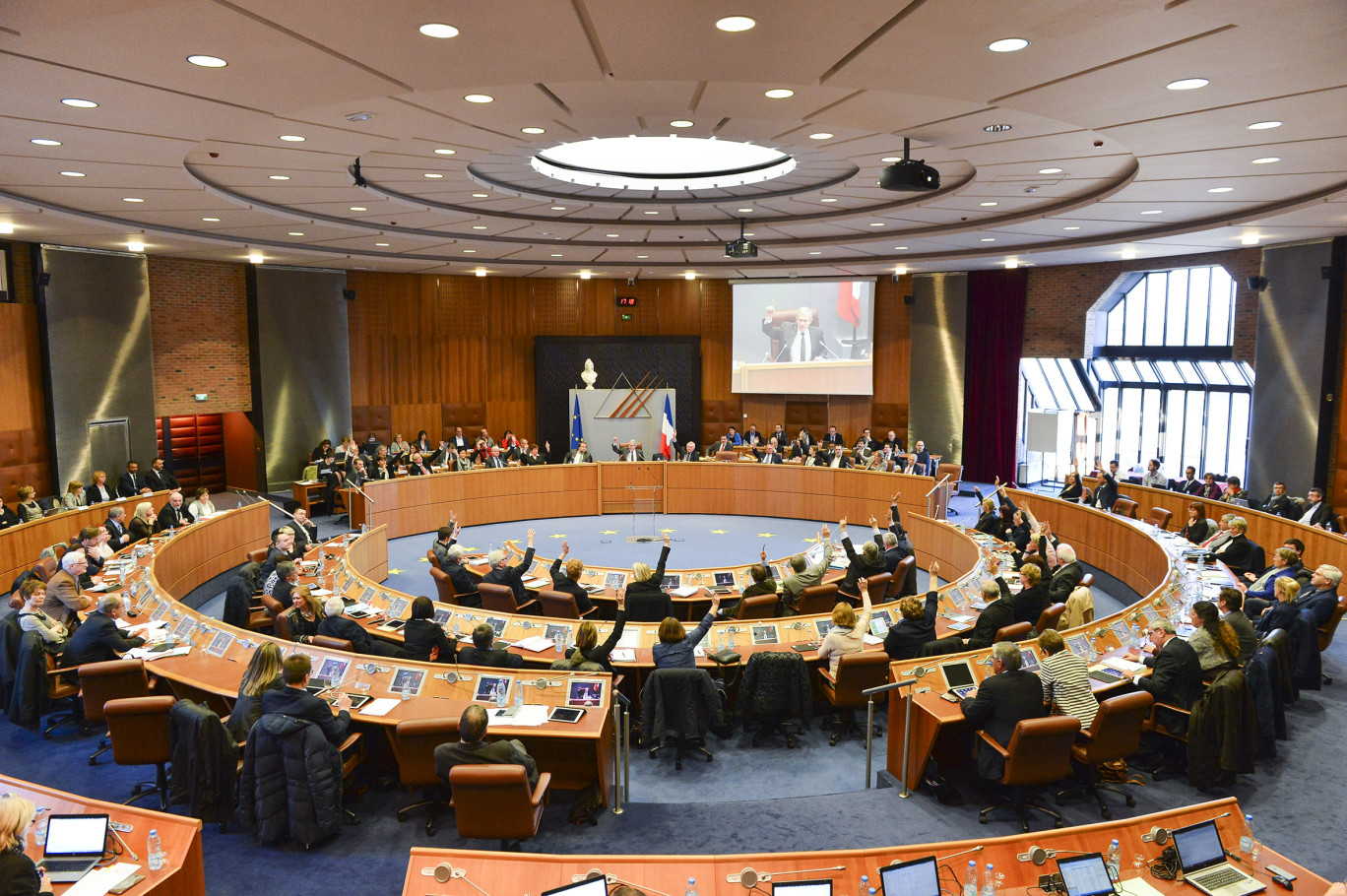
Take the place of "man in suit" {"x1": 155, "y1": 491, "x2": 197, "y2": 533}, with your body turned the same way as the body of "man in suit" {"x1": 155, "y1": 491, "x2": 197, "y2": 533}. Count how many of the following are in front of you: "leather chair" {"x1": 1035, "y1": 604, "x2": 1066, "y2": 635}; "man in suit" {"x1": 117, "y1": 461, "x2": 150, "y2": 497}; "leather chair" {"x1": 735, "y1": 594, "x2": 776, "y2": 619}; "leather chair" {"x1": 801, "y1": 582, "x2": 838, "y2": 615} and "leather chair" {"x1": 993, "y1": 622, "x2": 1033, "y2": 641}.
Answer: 4

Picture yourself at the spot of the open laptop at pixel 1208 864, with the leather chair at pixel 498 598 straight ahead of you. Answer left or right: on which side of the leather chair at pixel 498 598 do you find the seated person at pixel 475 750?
left

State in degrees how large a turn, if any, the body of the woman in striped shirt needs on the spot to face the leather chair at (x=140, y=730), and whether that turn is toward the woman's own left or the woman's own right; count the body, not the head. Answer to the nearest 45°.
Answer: approximately 90° to the woman's own left

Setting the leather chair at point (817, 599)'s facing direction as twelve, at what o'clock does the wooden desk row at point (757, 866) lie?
The wooden desk row is roughly at 6 o'clock from the leather chair.

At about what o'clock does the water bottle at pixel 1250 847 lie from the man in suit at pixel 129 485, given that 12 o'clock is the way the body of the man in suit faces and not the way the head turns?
The water bottle is roughly at 1 o'clock from the man in suit.

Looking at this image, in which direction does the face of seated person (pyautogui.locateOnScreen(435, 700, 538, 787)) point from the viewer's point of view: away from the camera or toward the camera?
away from the camera

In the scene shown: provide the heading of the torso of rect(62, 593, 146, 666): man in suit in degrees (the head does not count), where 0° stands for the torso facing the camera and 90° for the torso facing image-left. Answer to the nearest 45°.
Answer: approximately 225°

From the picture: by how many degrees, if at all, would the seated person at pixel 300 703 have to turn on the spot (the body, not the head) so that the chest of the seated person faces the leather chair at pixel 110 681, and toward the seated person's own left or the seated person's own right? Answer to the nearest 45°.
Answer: approximately 90° to the seated person's own left

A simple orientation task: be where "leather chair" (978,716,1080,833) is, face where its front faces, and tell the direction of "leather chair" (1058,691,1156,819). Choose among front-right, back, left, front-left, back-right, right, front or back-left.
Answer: right

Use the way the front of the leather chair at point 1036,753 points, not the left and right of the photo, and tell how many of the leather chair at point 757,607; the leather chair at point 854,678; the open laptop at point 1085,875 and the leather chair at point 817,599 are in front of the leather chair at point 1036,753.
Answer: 3

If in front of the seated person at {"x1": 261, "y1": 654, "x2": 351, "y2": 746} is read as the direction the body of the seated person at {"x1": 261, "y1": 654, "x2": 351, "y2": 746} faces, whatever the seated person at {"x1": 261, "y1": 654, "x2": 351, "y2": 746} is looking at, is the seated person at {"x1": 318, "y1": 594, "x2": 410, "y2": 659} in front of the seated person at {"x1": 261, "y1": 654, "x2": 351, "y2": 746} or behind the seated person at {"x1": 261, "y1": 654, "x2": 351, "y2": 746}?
in front

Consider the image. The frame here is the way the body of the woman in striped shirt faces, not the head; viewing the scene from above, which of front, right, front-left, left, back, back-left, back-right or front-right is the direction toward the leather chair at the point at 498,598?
front-left

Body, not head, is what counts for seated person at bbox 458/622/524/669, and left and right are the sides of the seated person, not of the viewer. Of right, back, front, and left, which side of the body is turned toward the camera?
back

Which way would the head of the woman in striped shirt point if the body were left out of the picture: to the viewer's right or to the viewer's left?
to the viewer's left

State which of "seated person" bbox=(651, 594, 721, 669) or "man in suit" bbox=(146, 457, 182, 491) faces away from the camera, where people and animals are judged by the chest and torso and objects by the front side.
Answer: the seated person

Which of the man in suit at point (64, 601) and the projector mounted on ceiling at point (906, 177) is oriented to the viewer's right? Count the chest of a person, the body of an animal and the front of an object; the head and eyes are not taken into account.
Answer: the man in suit

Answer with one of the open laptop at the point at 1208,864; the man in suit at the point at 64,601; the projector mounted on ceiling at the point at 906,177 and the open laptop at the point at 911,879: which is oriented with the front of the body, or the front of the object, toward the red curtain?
the man in suit
